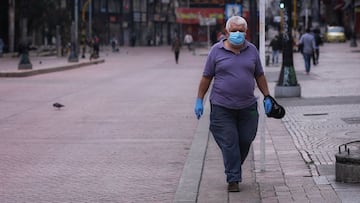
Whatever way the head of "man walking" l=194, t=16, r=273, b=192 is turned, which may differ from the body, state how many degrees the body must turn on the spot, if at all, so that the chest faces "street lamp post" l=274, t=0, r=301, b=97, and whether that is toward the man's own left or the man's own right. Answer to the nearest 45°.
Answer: approximately 180°

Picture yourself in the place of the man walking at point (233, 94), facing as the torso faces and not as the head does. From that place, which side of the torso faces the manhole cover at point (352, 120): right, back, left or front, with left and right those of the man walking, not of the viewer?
back

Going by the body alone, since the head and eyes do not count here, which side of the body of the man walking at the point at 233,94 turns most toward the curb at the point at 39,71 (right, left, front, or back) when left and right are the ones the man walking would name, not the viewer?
back

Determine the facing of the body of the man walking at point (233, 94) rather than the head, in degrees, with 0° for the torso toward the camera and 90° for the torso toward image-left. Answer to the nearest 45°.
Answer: approximately 0°
